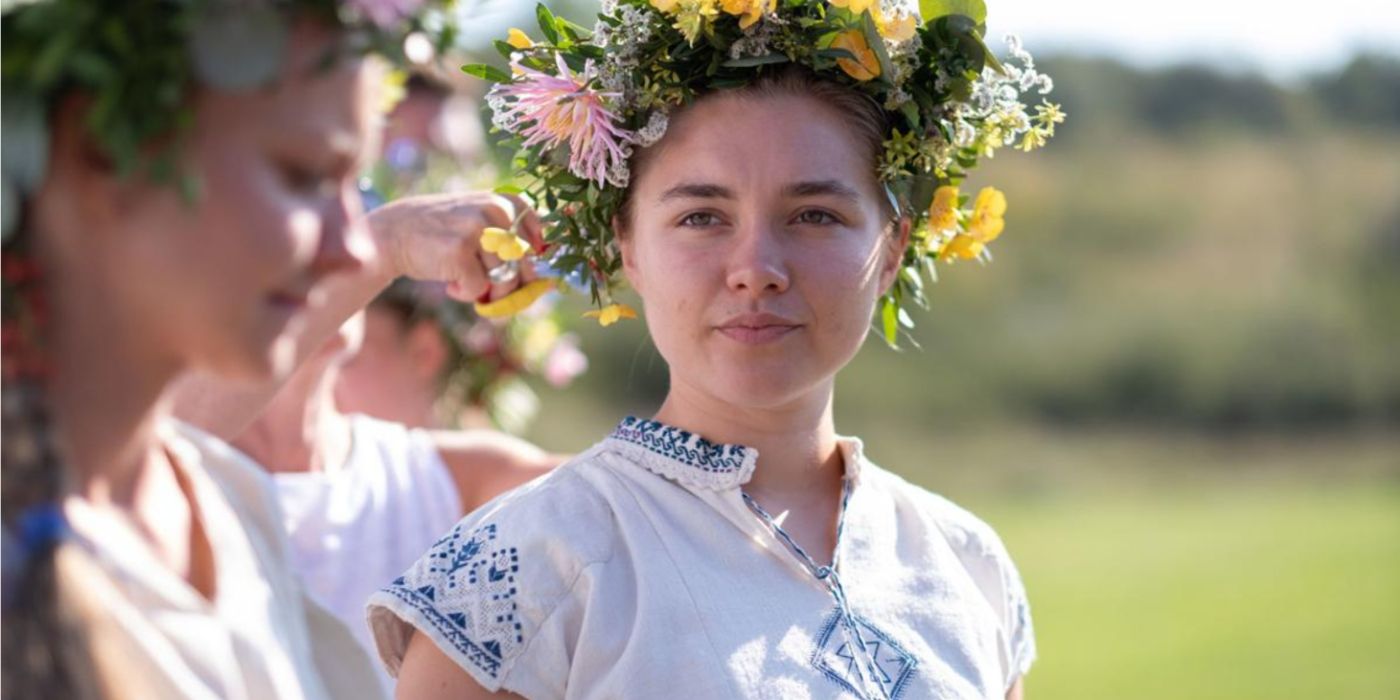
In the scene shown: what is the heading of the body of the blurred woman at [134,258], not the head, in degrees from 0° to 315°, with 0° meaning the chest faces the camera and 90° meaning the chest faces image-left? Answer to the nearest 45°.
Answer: approximately 315°

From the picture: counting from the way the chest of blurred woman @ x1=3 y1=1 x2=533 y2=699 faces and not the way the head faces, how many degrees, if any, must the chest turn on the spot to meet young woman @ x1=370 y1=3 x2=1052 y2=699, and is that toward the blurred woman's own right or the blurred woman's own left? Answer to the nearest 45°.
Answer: approximately 90° to the blurred woman's own left

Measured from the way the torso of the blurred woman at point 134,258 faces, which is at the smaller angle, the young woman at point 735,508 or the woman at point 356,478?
the young woman

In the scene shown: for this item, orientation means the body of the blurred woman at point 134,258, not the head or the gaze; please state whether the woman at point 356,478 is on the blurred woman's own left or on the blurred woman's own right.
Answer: on the blurred woman's own left

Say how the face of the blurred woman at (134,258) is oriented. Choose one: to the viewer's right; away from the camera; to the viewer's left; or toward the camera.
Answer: to the viewer's right
